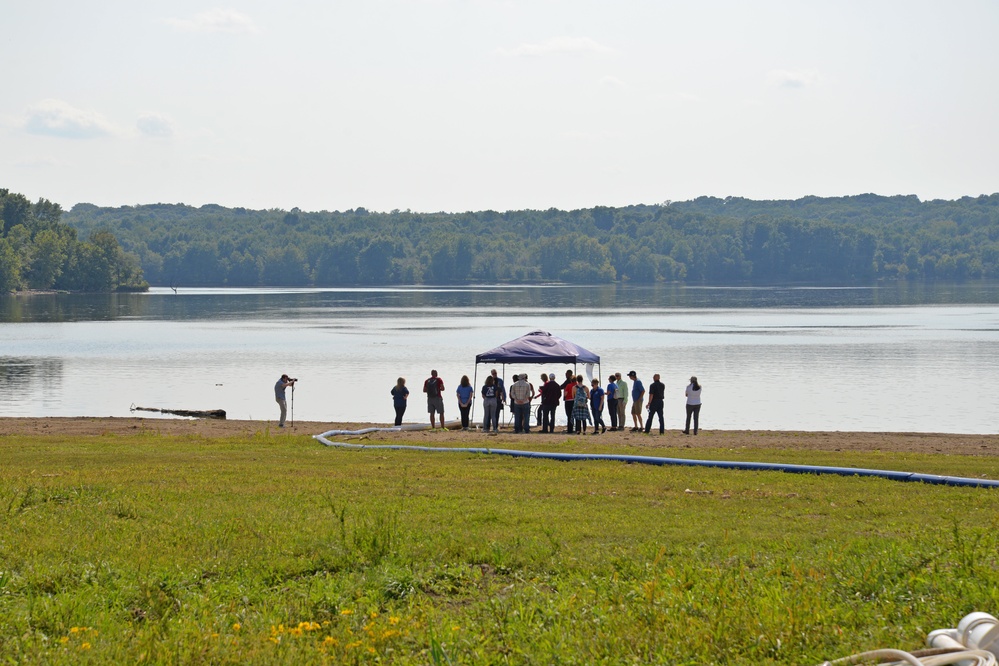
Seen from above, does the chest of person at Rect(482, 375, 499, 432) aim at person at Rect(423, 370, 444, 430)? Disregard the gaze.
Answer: no

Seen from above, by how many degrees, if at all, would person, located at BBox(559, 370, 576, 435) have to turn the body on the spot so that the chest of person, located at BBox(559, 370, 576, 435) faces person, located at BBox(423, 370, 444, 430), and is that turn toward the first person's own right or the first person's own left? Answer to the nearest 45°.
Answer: approximately 45° to the first person's own left

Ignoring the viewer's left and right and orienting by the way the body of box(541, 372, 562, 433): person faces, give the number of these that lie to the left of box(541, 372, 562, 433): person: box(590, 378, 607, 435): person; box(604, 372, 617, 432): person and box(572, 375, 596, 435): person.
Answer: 0

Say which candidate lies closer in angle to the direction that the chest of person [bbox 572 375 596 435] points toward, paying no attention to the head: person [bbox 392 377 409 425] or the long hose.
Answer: the person

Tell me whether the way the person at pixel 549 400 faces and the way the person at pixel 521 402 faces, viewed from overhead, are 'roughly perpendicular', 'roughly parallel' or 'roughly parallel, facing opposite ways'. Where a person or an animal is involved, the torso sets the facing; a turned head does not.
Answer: roughly parallel

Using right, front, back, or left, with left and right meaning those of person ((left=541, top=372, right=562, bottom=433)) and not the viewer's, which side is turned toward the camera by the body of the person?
back

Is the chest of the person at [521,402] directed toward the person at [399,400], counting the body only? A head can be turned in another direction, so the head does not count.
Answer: no

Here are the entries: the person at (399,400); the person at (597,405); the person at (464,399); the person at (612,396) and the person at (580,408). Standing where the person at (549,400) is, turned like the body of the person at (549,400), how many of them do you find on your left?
2

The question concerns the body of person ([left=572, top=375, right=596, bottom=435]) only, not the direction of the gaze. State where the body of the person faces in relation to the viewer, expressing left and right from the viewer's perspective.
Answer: facing away from the viewer

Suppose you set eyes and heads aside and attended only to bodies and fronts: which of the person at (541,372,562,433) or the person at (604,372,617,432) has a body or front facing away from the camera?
the person at (541,372,562,433)

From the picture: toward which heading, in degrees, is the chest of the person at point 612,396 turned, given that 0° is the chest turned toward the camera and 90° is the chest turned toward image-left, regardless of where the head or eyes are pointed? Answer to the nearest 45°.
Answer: approximately 90°

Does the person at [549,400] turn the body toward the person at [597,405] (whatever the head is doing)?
no

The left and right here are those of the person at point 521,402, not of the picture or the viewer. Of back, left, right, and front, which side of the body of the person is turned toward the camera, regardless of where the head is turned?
back

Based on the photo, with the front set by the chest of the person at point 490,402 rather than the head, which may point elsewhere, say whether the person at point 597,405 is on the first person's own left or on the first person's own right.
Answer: on the first person's own right

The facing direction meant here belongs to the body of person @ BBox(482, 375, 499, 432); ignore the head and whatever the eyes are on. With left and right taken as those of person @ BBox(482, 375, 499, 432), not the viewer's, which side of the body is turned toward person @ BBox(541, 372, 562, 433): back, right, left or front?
right

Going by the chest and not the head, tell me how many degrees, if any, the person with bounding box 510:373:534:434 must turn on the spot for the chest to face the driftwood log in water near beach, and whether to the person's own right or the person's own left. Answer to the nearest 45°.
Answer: approximately 45° to the person's own left

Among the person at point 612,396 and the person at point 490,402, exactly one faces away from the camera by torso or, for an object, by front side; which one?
the person at point 490,402

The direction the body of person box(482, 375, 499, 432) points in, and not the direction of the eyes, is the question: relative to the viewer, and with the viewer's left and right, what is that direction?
facing away from the viewer
